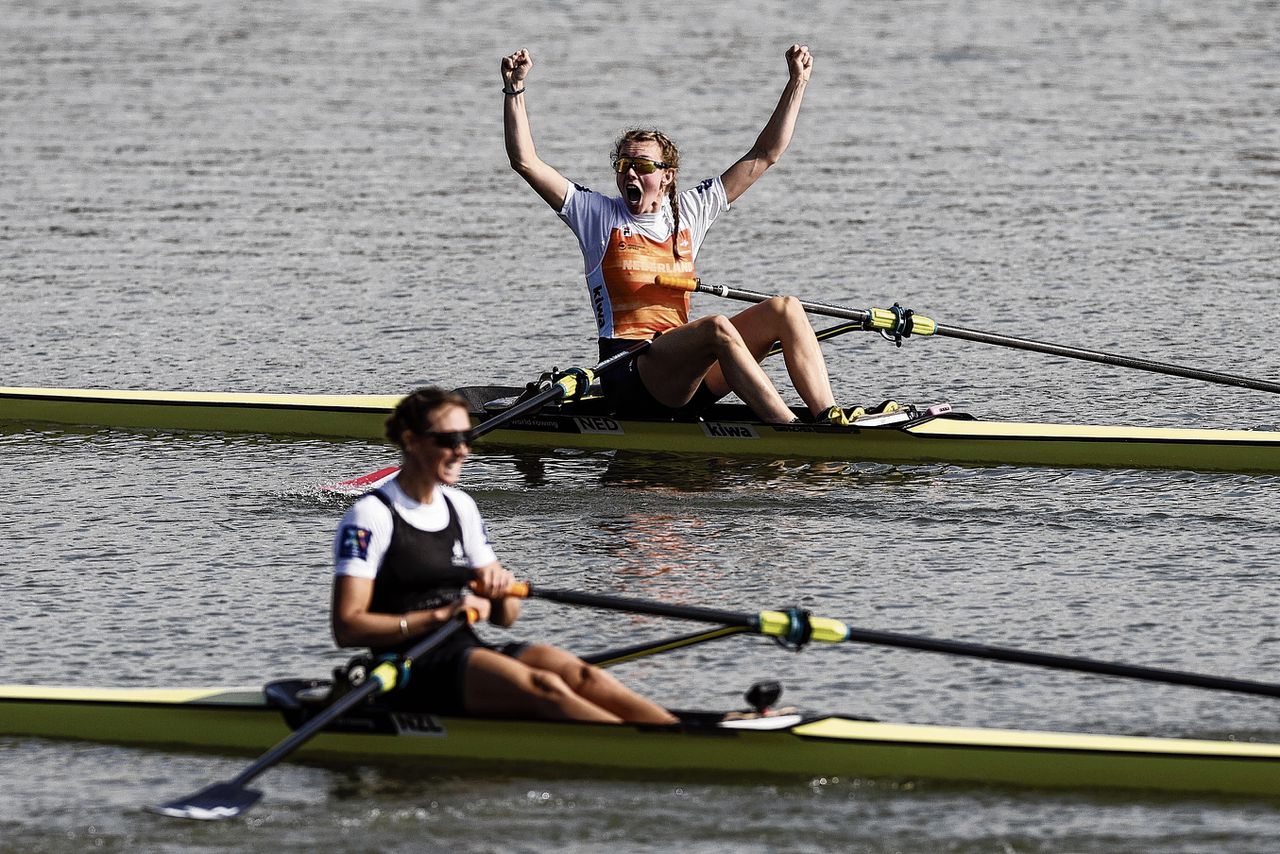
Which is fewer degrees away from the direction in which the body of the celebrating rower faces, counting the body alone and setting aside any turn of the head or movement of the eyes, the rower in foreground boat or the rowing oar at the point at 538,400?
the rower in foreground boat

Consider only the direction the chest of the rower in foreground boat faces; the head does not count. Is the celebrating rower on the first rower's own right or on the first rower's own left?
on the first rower's own left

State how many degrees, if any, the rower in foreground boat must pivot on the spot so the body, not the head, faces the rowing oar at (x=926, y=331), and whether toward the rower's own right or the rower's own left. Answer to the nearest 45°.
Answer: approximately 90° to the rower's own left

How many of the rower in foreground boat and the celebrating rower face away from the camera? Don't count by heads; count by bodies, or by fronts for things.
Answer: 0

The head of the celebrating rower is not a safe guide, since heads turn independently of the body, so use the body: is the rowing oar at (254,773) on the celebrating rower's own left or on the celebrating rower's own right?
on the celebrating rower's own right

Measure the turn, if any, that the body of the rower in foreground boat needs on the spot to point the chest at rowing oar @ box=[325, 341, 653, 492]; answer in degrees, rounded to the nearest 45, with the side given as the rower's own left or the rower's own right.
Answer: approximately 135° to the rower's own left

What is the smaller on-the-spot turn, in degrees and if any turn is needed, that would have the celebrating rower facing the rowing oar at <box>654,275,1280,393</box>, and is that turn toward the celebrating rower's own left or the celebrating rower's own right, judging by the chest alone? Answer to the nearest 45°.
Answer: approximately 45° to the celebrating rower's own left

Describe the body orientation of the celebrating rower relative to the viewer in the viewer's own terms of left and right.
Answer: facing the viewer and to the right of the viewer

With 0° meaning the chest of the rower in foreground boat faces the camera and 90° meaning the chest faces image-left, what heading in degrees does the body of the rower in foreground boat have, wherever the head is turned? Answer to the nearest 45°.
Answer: approximately 315°
